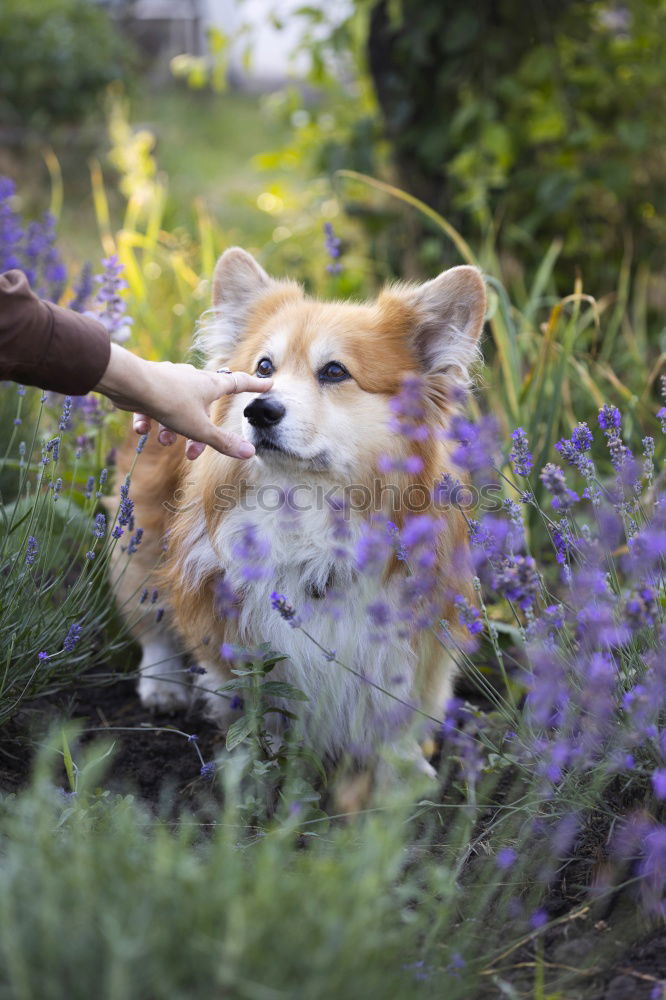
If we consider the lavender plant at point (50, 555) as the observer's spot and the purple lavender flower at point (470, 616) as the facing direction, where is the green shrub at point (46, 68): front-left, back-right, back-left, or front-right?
back-left

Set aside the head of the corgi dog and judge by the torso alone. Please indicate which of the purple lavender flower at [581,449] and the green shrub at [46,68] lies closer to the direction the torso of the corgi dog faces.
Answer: the purple lavender flower

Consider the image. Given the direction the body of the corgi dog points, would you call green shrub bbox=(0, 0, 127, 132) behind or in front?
behind

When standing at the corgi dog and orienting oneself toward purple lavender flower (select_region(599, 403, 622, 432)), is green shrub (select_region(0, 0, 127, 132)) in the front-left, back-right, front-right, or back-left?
back-left

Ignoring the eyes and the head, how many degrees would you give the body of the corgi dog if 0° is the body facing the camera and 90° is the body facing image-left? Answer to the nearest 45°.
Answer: approximately 315°

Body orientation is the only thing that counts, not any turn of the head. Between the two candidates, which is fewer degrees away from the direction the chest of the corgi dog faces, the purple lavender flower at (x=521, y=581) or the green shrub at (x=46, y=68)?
the purple lavender flower
